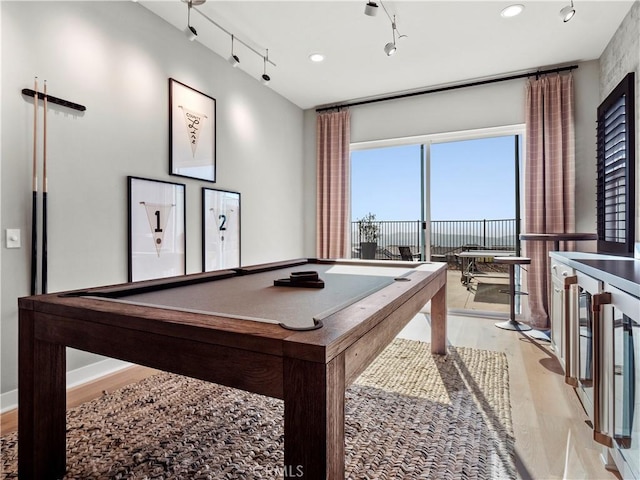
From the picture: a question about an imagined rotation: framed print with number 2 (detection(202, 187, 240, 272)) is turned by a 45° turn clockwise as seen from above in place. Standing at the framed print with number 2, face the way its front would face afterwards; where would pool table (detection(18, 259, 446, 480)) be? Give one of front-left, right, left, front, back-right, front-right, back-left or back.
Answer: front

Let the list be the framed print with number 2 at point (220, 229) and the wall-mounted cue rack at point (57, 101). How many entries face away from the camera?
0

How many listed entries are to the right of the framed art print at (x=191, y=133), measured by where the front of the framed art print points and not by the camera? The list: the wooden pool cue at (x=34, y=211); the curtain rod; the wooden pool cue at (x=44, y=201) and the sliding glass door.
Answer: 2

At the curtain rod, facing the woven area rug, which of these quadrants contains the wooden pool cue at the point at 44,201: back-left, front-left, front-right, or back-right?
front-right

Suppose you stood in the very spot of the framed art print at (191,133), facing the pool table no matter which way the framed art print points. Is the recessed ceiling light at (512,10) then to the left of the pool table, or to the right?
left

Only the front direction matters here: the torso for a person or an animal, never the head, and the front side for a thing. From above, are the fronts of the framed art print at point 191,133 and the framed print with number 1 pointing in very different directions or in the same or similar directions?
same or similar directions

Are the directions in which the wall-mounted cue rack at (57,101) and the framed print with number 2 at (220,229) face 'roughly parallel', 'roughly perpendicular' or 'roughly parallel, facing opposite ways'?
roughly parallel

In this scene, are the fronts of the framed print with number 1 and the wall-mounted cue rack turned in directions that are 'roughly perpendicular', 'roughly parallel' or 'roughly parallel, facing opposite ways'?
roughly parallel

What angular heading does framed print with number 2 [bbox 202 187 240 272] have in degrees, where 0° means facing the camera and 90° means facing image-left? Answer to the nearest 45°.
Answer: approximately 315°

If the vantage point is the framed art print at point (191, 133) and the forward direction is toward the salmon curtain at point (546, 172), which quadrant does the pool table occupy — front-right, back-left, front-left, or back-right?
front-right

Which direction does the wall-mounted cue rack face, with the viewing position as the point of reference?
facing the viewer and to the right of the viewer
